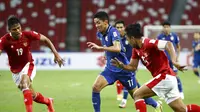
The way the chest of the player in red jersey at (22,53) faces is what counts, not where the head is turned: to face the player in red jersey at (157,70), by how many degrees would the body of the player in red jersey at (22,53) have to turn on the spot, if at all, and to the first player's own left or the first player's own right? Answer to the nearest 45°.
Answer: approximately 45° to the first player's own left

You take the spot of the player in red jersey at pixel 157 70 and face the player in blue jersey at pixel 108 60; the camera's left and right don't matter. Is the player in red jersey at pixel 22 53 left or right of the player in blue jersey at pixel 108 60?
left

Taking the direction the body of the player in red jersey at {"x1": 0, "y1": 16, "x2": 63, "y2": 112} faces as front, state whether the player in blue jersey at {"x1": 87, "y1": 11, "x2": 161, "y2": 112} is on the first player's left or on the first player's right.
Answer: on the first player's left

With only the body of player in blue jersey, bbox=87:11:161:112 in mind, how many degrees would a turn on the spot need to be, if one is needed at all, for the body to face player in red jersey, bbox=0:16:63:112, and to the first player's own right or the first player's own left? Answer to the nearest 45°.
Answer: approximately 45° to the first player's own right

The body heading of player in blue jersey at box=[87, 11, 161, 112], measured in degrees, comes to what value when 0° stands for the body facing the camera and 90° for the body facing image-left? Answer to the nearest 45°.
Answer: approximately 45°

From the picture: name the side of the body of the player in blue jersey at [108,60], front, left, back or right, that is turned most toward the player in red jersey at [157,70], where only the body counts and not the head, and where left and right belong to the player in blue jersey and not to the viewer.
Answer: left

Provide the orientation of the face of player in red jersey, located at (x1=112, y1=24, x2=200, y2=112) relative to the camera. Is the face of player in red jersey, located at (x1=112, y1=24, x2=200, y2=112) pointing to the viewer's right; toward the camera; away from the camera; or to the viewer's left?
to the viewer's left
